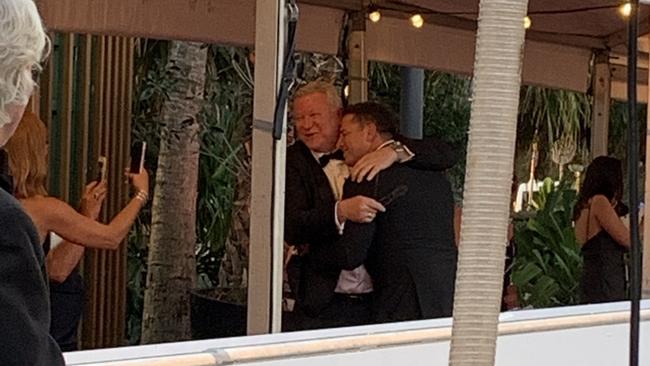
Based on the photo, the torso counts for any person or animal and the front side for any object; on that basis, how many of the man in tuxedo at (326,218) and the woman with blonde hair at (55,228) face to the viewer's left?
0

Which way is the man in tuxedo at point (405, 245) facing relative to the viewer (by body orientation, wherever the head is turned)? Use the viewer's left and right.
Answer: facing away from the viewer and to the left of the viewer

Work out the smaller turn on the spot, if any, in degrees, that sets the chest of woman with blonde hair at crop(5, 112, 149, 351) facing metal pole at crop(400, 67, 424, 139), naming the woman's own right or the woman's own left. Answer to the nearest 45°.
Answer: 0° — they already face it

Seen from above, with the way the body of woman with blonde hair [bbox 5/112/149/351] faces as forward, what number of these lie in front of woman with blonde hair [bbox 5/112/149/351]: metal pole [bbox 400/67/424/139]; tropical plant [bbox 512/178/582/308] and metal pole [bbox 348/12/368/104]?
3

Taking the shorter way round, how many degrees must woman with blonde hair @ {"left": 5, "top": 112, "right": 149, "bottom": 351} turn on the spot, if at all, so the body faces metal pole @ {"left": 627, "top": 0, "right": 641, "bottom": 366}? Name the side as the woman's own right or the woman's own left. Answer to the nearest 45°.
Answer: approximately 90° to the woman's own right

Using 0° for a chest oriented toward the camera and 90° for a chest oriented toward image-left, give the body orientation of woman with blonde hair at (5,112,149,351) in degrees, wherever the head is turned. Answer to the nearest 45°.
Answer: approximately 225°

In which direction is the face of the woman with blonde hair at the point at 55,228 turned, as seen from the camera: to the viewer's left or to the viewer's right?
to the viewer's right

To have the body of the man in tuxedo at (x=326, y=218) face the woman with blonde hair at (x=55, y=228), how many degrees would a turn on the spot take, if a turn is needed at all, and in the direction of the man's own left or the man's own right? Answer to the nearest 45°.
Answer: approximately 135° to the man's own right

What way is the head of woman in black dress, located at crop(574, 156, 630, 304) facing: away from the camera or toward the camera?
away from the camera

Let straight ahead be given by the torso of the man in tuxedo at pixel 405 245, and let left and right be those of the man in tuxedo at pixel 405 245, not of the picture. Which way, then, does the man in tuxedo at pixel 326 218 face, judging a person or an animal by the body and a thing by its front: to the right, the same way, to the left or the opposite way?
the opposite way

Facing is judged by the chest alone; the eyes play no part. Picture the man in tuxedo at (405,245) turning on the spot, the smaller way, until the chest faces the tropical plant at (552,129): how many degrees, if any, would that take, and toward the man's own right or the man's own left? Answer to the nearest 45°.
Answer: approximately 45° to the man's own right
